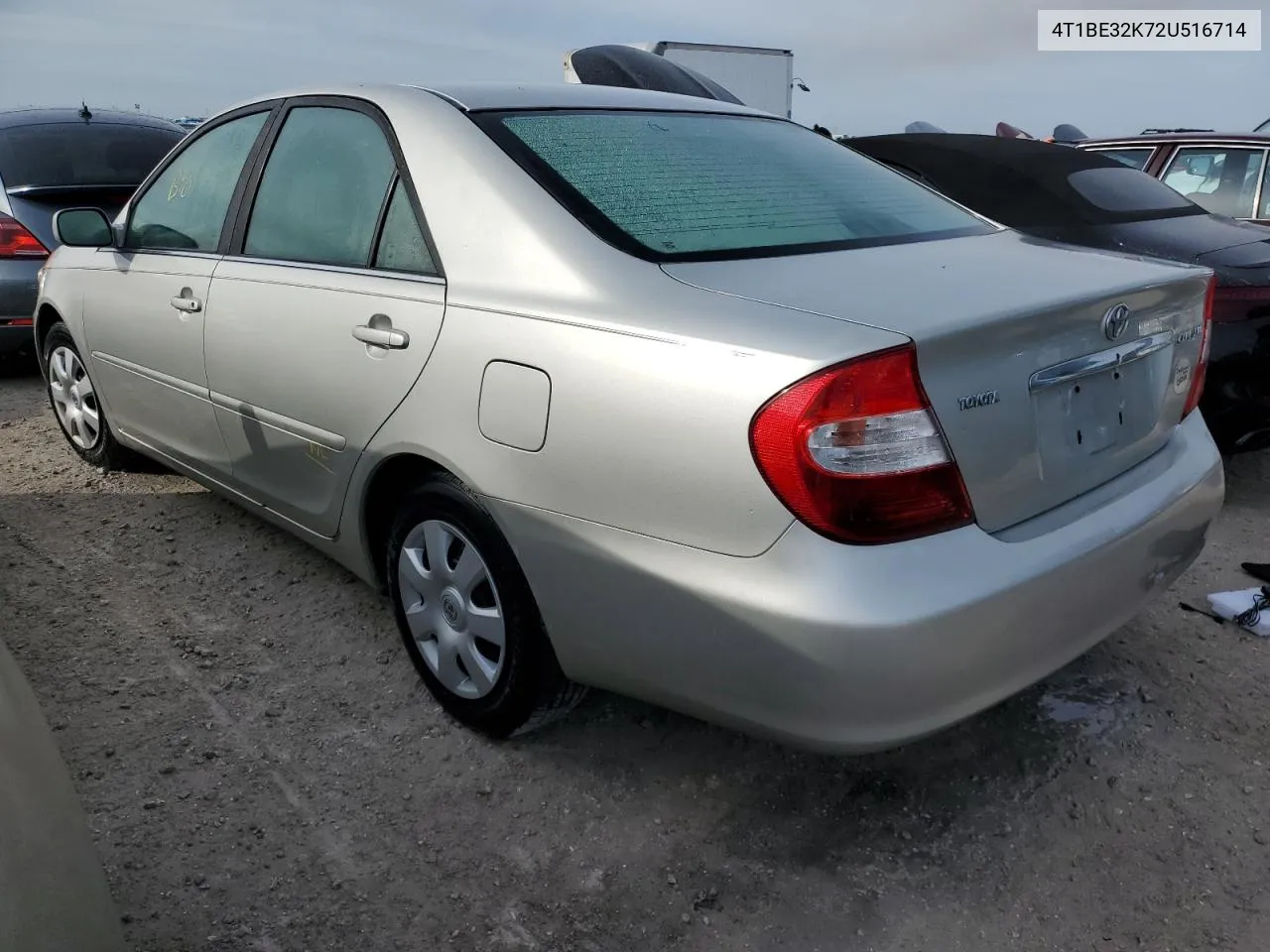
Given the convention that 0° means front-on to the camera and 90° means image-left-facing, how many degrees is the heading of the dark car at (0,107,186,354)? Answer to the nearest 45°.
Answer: approximately 180°

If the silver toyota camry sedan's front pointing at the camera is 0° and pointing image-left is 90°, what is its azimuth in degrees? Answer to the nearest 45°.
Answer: approximately 135°

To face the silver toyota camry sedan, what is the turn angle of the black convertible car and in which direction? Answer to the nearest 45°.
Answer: approximately 135° to its left

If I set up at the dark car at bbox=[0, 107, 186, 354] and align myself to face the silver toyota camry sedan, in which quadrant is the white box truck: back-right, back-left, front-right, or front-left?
back-left

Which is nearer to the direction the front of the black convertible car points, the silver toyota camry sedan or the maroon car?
the maroon car

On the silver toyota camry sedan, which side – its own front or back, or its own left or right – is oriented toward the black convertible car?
right

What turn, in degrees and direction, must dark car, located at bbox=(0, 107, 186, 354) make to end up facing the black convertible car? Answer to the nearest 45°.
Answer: approximately 135° to its right

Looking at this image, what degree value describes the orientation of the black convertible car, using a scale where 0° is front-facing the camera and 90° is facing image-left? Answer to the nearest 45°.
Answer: approximately 135°

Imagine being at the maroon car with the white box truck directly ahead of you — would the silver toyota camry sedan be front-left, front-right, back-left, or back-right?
back-left

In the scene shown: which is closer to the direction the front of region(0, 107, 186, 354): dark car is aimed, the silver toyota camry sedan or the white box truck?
the white box truck

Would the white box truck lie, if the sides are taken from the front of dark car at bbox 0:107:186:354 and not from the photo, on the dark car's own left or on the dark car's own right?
on the dark car's own right
